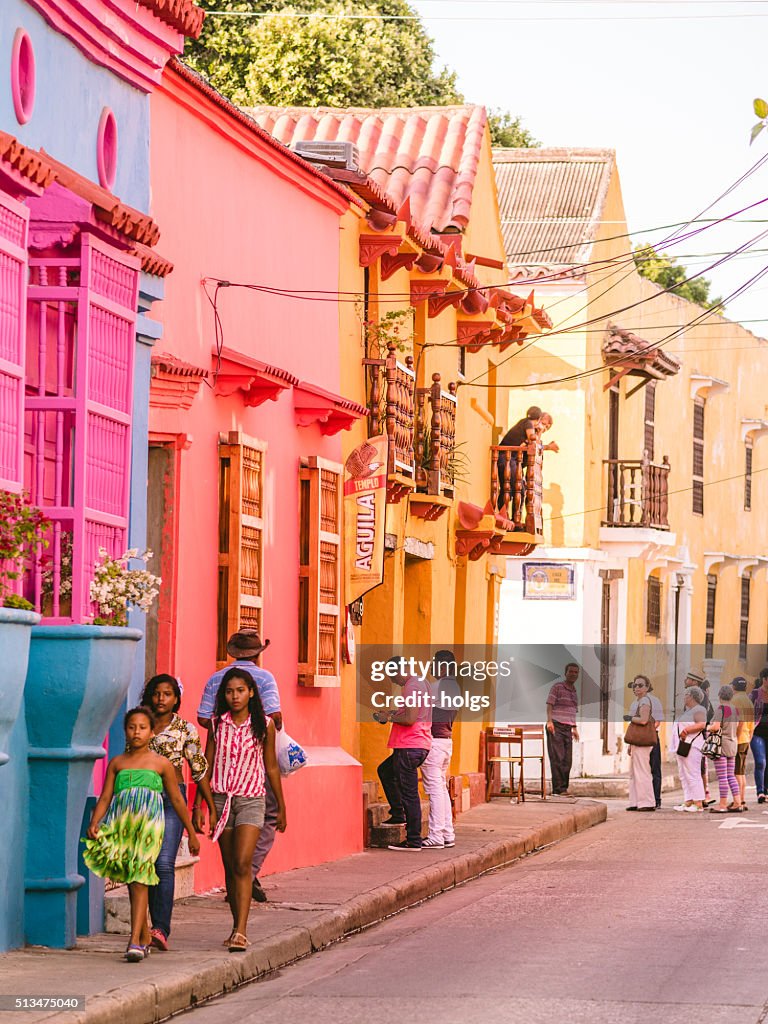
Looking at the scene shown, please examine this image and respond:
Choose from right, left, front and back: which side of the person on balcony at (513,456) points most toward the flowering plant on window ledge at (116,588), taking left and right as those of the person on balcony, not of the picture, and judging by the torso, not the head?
right

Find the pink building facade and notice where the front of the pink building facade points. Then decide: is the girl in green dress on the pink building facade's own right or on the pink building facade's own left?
on the pink building facade's own right

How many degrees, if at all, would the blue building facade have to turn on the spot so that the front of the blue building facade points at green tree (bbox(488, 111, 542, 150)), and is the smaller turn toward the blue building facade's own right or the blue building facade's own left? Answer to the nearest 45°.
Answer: approximately 135° to the blue building facade's own left

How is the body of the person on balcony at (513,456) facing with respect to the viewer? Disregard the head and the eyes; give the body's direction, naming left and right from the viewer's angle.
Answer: facing to the right of the viewer

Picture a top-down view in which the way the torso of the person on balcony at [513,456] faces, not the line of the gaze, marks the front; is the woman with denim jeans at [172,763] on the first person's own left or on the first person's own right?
on the first person's own right
